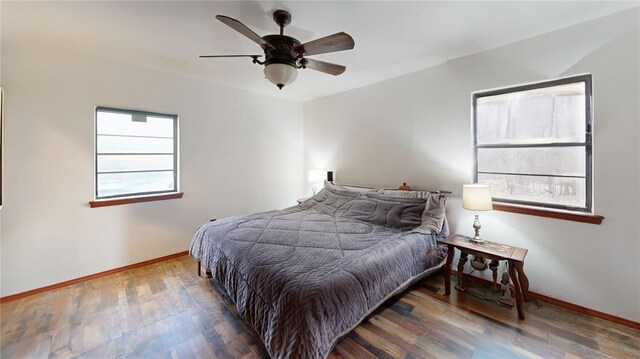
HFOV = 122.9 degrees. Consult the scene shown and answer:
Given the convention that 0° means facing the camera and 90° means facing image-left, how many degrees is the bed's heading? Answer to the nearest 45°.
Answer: approximately 45°

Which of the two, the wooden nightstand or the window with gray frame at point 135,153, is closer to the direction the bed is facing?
the window with gray frame

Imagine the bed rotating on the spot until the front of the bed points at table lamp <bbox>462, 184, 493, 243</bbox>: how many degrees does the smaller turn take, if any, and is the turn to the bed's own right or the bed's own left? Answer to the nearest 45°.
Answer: approximately 135° to the bed's own left

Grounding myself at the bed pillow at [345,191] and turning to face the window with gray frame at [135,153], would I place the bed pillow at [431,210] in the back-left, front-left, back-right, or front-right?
back-left

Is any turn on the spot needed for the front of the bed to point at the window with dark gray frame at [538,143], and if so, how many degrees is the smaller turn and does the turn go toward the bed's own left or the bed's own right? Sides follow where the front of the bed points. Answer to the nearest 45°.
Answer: approximately 135° to the bed's own left

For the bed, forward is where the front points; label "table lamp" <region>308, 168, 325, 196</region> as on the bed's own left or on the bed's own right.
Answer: on the bed's own right

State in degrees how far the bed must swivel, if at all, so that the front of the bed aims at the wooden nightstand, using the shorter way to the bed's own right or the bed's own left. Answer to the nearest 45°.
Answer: approximately 135° to the bed's own left

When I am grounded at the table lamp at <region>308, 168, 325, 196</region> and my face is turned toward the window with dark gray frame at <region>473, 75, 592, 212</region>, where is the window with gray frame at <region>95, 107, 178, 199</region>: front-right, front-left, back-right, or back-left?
back-right
